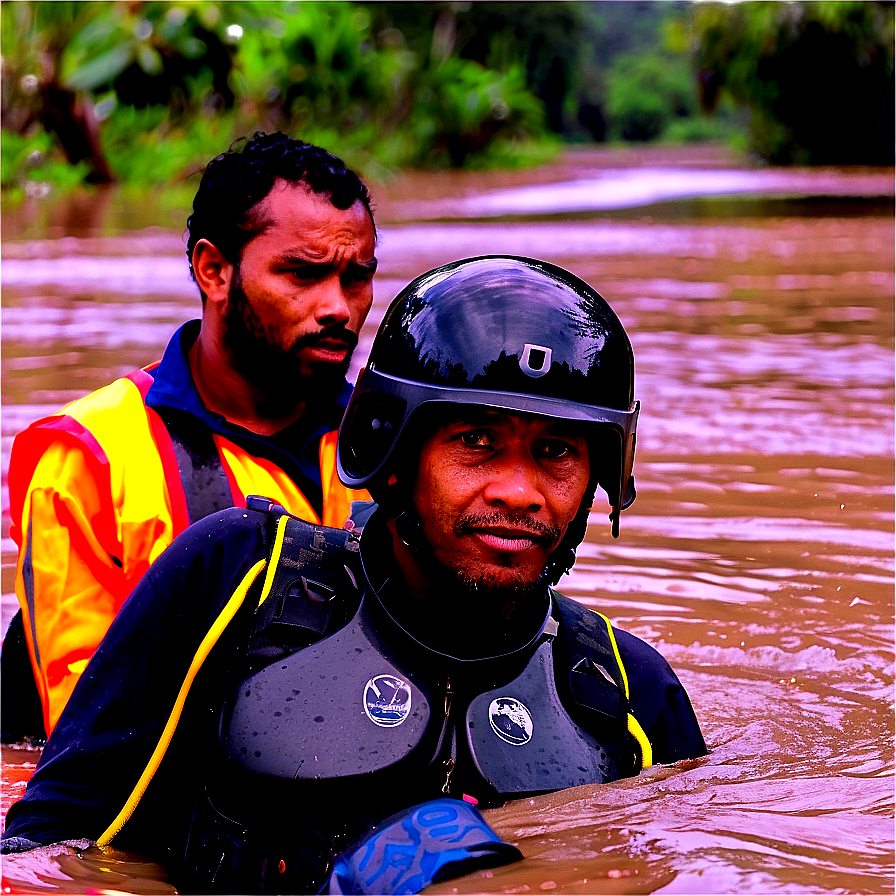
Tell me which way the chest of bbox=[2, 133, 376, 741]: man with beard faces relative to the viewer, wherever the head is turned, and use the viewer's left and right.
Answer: facing the viewer and to the right of the viewer

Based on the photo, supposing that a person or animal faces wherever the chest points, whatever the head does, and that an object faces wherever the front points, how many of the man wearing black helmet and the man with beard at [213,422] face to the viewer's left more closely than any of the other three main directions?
0

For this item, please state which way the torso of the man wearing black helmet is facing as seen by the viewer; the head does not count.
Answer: toward the camera

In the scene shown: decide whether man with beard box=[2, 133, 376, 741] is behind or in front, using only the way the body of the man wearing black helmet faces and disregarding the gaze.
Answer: behind

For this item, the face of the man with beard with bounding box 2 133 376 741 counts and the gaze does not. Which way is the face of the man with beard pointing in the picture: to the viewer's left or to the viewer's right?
to the viewer's right

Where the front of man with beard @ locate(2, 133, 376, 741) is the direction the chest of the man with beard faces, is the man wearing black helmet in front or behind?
in front
